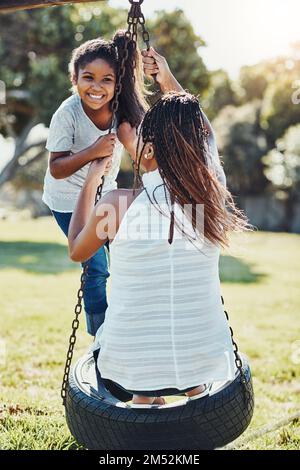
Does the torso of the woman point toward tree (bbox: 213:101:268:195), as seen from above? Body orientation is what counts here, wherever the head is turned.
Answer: yes

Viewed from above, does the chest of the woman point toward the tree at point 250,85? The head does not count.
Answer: yes

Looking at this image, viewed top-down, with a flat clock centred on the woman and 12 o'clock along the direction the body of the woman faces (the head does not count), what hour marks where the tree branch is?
The tree branch is roughly at 11 o'clock from the woman.

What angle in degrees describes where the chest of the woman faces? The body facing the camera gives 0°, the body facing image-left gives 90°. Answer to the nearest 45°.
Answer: approximately 180°

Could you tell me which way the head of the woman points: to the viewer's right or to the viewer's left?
to the viewer's left

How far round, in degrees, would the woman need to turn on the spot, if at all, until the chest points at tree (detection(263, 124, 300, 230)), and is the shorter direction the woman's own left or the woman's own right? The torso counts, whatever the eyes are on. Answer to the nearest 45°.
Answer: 0° — they already face it

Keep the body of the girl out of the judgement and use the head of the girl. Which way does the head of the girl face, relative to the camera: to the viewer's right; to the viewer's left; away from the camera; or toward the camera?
toward the camera

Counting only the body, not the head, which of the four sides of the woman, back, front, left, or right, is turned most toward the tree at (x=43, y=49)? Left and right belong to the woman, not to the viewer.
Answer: front
